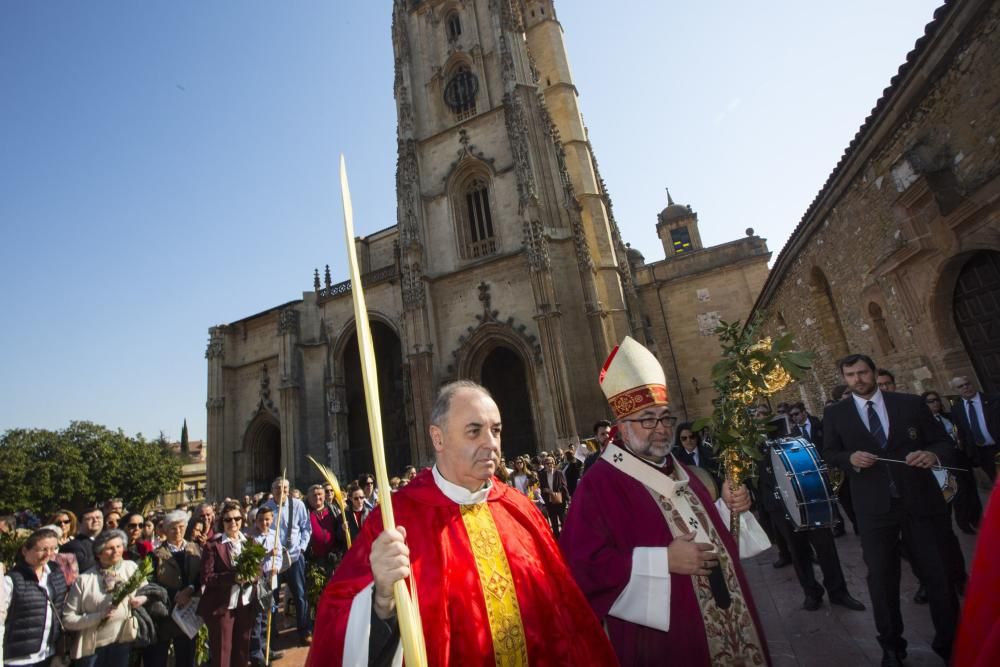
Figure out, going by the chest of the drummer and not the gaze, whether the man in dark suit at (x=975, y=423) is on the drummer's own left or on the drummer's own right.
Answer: on the drummer's own left

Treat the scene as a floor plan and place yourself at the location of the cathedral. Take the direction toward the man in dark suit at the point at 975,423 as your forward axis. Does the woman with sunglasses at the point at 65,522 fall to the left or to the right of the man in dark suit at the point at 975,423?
right

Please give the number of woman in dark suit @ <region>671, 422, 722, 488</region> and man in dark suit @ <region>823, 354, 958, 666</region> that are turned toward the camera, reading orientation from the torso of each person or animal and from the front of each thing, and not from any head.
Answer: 2

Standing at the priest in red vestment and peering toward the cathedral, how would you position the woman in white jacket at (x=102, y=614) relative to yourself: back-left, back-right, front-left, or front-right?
front-left

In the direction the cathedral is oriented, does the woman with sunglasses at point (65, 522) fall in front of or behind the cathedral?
in front

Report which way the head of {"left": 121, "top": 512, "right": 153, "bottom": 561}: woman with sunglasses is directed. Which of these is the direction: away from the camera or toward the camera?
toward the camera

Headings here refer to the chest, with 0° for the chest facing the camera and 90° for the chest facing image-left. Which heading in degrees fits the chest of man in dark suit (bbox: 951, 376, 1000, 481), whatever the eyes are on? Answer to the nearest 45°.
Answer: approximately 45°

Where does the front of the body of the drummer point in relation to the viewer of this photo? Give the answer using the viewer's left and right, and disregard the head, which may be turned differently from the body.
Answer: facing the viewer and to the right of the viewer

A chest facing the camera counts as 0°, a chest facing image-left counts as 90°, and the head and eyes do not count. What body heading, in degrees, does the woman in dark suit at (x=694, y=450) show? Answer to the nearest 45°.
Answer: approximately 0°

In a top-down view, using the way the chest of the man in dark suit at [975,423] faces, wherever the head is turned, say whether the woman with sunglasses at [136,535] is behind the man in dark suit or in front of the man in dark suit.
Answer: in front

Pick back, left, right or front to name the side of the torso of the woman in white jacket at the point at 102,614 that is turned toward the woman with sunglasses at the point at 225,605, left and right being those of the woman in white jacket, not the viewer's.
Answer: left

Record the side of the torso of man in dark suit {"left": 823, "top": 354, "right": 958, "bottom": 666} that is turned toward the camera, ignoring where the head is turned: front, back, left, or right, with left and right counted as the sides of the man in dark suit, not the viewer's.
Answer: front

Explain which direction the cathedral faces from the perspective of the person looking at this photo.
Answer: facing the viewer and to the left of the viewer

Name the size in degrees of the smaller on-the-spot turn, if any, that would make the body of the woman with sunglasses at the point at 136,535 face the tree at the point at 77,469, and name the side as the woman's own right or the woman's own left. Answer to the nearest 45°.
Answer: approximately 135° to the woman's own left

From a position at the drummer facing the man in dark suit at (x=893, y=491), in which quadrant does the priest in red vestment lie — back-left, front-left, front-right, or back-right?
front-right

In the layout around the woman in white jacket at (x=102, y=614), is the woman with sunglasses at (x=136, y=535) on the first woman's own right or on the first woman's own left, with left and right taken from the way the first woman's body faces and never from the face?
on the first woman's own left
